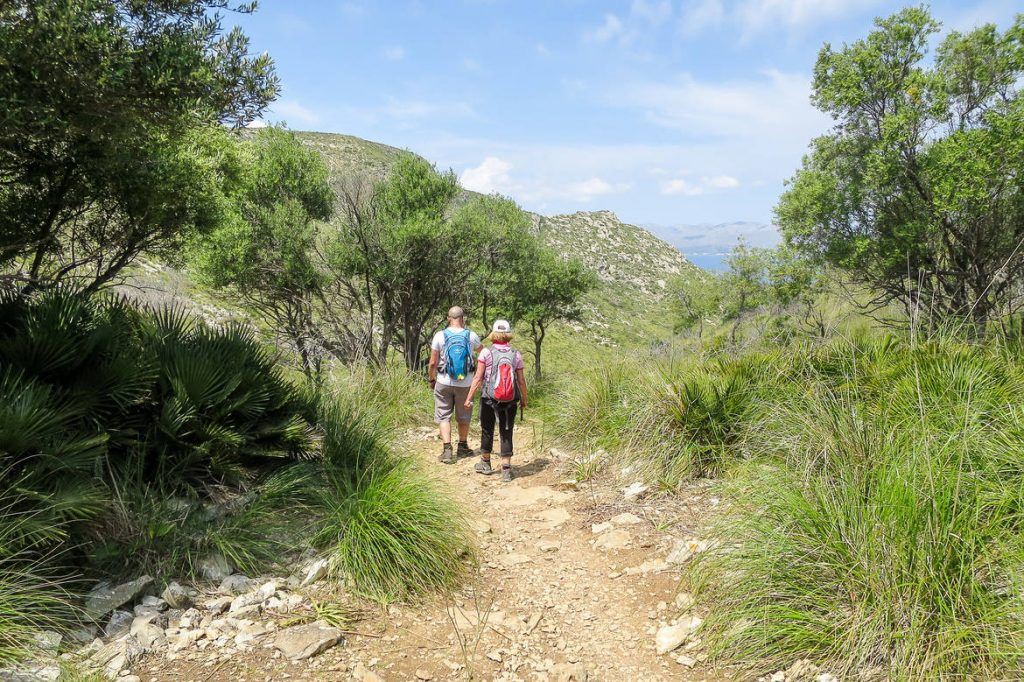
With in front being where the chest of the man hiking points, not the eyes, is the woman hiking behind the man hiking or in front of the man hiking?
behind

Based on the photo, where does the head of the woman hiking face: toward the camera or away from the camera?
away from the camera

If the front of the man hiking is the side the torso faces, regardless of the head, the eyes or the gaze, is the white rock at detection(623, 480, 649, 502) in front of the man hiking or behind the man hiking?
behind

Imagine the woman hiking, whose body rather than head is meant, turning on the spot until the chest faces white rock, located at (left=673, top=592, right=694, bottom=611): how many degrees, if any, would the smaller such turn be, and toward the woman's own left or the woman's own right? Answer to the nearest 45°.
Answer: approximately 180°

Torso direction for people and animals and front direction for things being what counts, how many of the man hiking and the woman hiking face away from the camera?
2

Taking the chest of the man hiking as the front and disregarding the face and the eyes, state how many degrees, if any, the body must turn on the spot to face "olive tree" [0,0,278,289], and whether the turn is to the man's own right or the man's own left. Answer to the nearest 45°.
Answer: approximately 135° to the man's own left

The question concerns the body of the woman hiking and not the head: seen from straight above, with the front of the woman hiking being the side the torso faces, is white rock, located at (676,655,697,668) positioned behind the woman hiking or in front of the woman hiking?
behind

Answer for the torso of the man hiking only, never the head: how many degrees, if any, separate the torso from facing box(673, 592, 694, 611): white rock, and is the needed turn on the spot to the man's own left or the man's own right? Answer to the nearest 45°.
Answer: approximately 180°

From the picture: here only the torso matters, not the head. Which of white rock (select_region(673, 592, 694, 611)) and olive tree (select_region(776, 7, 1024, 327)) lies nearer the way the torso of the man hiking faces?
the olive tree

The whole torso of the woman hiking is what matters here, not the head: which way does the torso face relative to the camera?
away from the camera

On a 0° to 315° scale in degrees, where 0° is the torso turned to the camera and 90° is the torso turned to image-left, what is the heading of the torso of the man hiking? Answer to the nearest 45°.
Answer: approximately 180°
